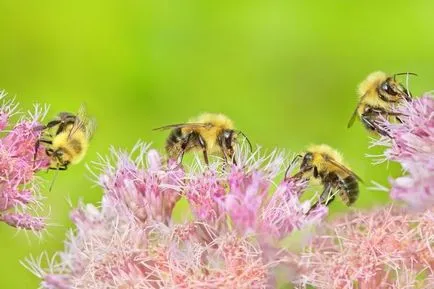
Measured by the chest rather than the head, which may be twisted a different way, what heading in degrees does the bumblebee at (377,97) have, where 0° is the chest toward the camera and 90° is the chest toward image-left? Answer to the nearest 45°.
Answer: approximately 270°

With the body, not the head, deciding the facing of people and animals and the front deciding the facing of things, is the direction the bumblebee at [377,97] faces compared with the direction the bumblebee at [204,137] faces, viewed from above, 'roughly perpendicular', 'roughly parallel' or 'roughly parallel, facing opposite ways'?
roughly parallel

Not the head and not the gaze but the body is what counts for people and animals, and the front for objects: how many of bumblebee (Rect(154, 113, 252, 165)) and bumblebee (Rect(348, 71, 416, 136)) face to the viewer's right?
2

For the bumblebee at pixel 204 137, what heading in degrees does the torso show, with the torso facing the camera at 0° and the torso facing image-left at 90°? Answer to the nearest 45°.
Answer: approximately 270°
